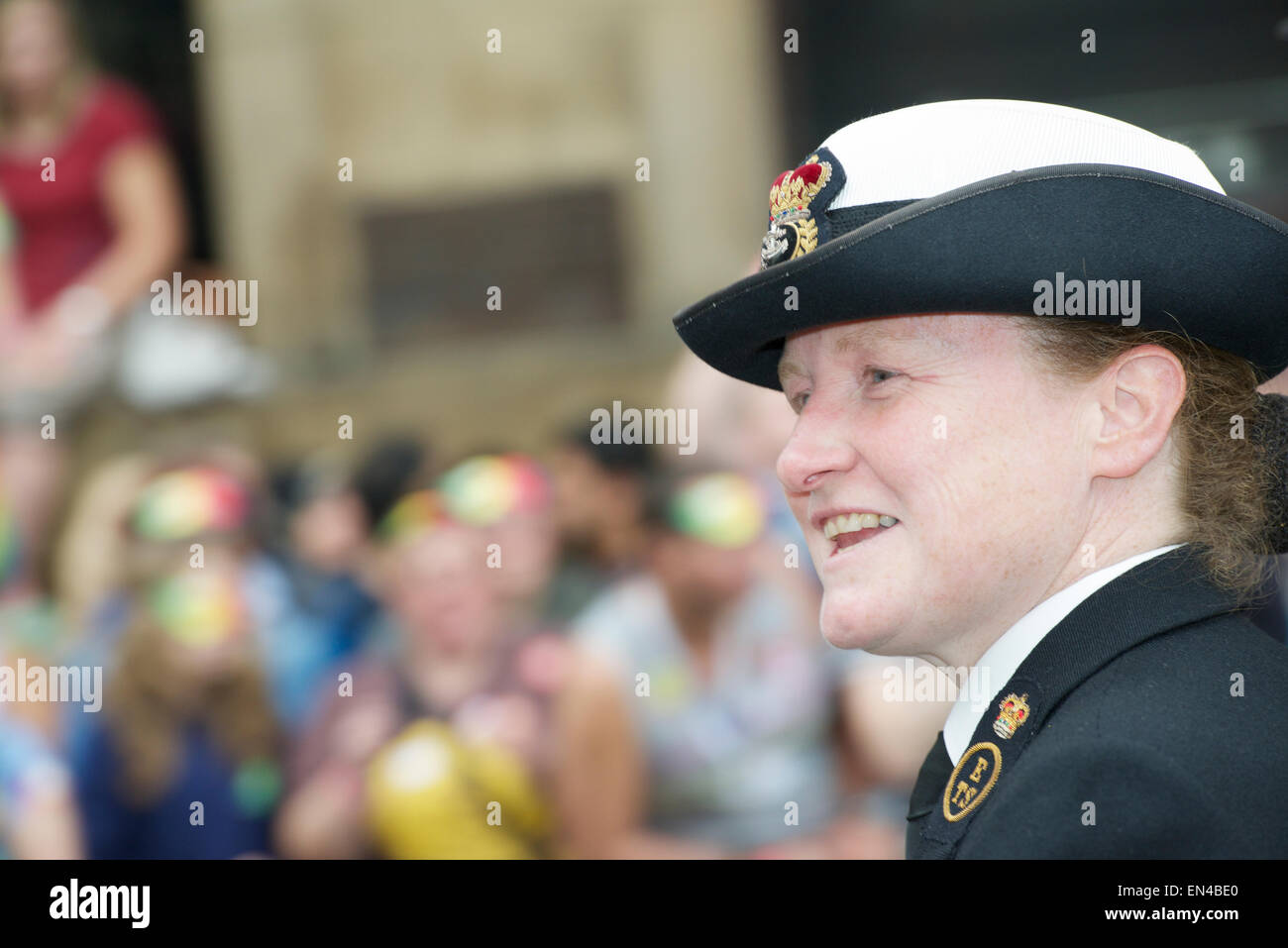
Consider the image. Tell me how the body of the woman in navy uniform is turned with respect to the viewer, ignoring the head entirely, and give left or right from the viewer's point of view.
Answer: facing to the left of the viewer

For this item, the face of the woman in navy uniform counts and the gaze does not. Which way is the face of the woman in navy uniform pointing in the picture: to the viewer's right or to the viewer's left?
to the viewer's left

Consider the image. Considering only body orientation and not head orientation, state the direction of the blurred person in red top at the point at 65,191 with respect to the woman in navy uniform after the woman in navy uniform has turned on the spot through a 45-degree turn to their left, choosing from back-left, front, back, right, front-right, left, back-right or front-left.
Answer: right
